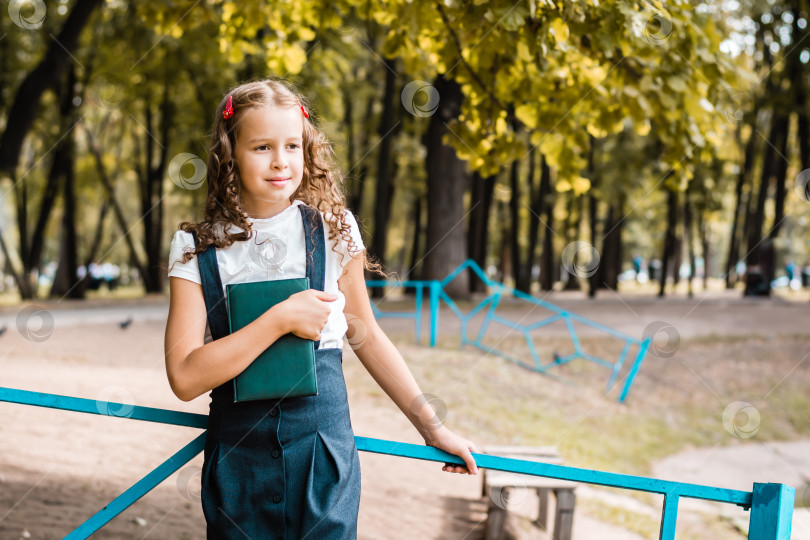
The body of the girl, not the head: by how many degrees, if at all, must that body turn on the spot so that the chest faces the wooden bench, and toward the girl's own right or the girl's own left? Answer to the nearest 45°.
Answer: approximately 135° to the girl's own left

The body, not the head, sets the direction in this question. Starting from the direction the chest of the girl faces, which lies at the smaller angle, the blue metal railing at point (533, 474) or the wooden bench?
the blue metal railing

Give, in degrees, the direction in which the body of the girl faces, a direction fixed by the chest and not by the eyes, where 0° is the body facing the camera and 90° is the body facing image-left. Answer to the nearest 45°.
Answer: approximately 0°

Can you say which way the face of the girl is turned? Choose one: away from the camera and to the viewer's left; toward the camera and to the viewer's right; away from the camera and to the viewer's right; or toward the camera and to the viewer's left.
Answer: toward the camera and to the viewer's right

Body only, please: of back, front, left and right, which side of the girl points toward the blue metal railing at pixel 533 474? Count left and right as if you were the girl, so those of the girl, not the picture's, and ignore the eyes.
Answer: left
